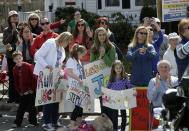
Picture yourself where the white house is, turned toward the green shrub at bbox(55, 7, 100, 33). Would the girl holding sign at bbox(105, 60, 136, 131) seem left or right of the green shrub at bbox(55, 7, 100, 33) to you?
left

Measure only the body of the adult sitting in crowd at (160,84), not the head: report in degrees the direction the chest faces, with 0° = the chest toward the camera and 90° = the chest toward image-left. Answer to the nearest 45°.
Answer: approximately 0°

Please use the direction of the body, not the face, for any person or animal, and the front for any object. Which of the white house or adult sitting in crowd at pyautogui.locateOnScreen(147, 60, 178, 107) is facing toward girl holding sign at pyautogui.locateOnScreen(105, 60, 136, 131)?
the white house

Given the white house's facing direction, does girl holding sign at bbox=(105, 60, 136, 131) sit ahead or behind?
ahead

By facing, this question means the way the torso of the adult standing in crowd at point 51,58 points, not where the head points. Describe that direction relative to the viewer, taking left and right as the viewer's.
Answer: facing the viewer and to the right of the viewer

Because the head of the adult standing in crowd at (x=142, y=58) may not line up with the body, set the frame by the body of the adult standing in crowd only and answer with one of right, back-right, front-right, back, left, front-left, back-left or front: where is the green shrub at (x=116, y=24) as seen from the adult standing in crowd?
back

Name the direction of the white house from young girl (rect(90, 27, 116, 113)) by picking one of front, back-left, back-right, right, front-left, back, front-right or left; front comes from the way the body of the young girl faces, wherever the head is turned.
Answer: back

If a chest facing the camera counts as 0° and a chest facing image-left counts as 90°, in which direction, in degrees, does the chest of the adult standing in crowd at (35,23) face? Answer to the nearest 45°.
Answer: approximately 0°
